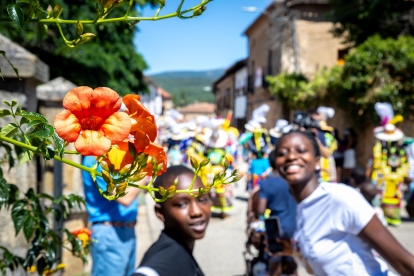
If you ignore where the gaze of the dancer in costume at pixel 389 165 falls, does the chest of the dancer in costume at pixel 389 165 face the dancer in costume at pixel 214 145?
no

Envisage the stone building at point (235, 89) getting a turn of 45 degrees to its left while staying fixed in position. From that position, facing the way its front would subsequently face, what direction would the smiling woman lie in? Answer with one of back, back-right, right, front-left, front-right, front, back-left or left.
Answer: front-left

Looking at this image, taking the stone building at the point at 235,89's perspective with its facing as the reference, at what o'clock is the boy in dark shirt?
The boy in dark shirt is roughly at 9 o'clock from the stone building.

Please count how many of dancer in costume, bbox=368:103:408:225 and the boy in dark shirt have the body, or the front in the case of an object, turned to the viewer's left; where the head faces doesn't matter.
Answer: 0

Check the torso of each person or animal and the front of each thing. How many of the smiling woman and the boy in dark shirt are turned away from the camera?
0

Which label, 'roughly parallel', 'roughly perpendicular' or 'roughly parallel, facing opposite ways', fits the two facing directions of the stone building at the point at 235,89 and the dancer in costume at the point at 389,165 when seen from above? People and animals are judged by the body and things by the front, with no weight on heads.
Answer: roughly perpendicular

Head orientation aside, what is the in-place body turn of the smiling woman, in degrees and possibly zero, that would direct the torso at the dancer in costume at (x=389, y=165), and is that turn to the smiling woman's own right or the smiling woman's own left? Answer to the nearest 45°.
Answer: approximately 135° to the smiling woman's own right

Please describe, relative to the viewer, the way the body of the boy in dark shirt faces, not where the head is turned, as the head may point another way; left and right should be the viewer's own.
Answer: facing the viewer and to the right of the viewer

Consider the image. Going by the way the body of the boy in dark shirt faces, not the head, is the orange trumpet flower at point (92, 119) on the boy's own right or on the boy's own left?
on the boy's own right

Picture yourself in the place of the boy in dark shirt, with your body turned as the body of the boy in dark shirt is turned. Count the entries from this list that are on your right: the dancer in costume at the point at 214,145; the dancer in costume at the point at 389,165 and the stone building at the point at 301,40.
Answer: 0

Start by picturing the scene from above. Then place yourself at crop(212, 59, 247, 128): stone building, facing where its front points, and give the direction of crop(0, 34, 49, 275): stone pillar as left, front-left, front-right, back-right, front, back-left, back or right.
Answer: left

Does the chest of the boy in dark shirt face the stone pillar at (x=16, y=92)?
no

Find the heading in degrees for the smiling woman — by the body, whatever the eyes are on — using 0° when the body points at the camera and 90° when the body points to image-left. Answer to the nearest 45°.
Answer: approximately 45°
